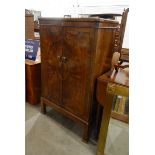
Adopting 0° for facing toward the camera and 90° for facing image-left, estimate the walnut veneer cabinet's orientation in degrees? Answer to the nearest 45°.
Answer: approximately 45°
